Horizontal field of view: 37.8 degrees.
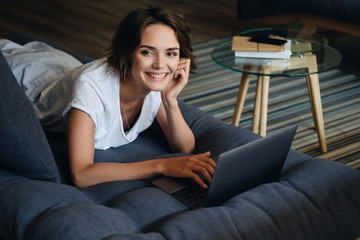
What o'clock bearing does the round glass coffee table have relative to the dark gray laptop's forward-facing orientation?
The round glass coffee table is roughly at 2 o'clock from the dark gray laptop.

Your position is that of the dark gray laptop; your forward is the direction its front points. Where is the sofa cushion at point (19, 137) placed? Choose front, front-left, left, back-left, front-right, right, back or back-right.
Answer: front-left

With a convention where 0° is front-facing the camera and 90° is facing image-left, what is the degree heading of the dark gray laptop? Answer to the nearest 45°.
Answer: approximately 135°
